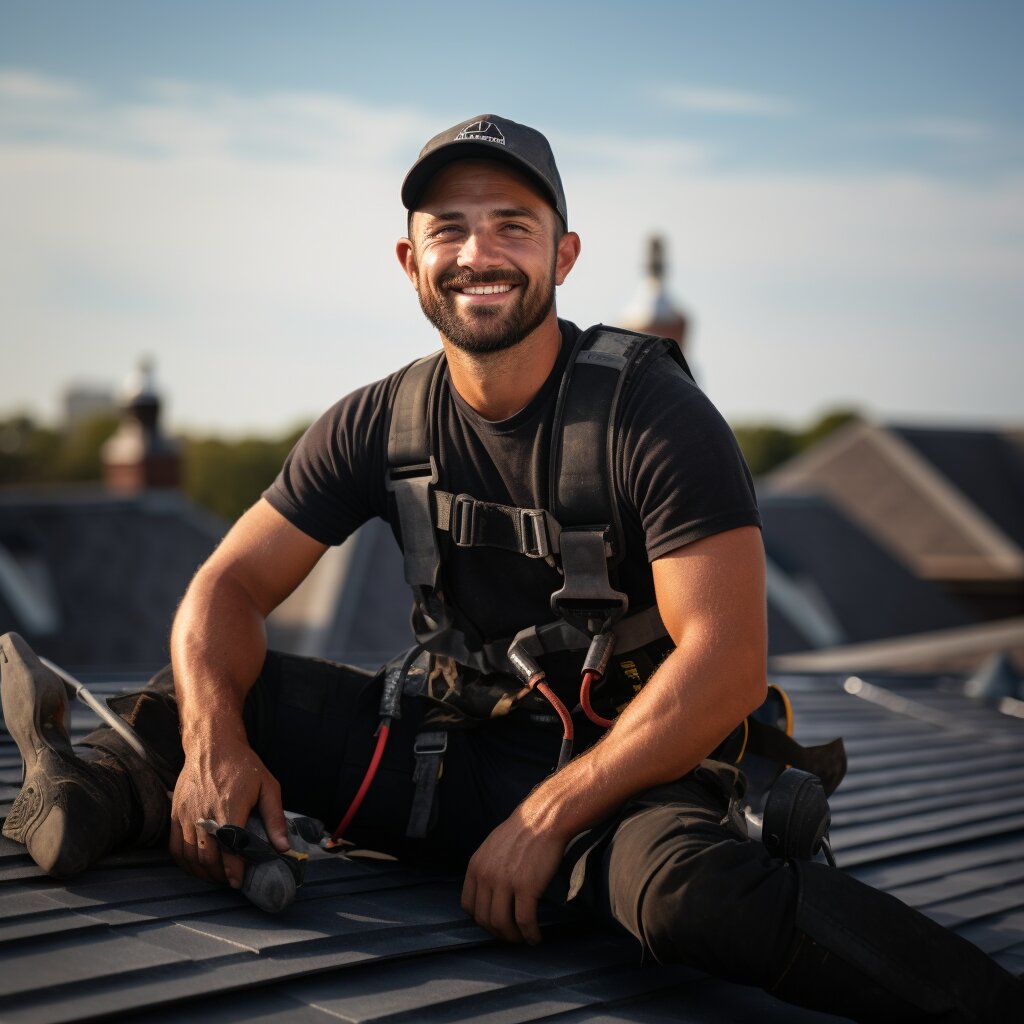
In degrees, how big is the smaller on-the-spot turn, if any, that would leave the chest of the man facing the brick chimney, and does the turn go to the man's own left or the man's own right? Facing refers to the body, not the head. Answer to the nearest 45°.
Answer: approximately 180°

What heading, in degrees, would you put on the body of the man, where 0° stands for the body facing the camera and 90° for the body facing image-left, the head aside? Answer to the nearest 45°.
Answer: approximately 0°

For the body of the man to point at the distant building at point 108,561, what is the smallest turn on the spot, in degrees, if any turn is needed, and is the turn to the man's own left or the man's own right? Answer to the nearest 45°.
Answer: approximately 180°

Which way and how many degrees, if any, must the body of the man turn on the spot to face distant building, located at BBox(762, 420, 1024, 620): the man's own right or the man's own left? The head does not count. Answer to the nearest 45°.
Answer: approximately 180°

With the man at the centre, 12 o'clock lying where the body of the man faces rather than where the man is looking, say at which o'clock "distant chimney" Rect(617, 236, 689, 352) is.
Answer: The distant chimney is roughly at 6 o'clock from the man.
